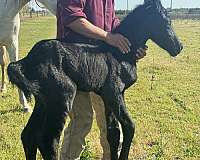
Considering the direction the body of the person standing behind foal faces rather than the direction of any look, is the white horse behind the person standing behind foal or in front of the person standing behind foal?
behind

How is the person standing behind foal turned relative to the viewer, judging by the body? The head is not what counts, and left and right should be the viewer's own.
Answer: facing the viewer and to the right of the viewer
